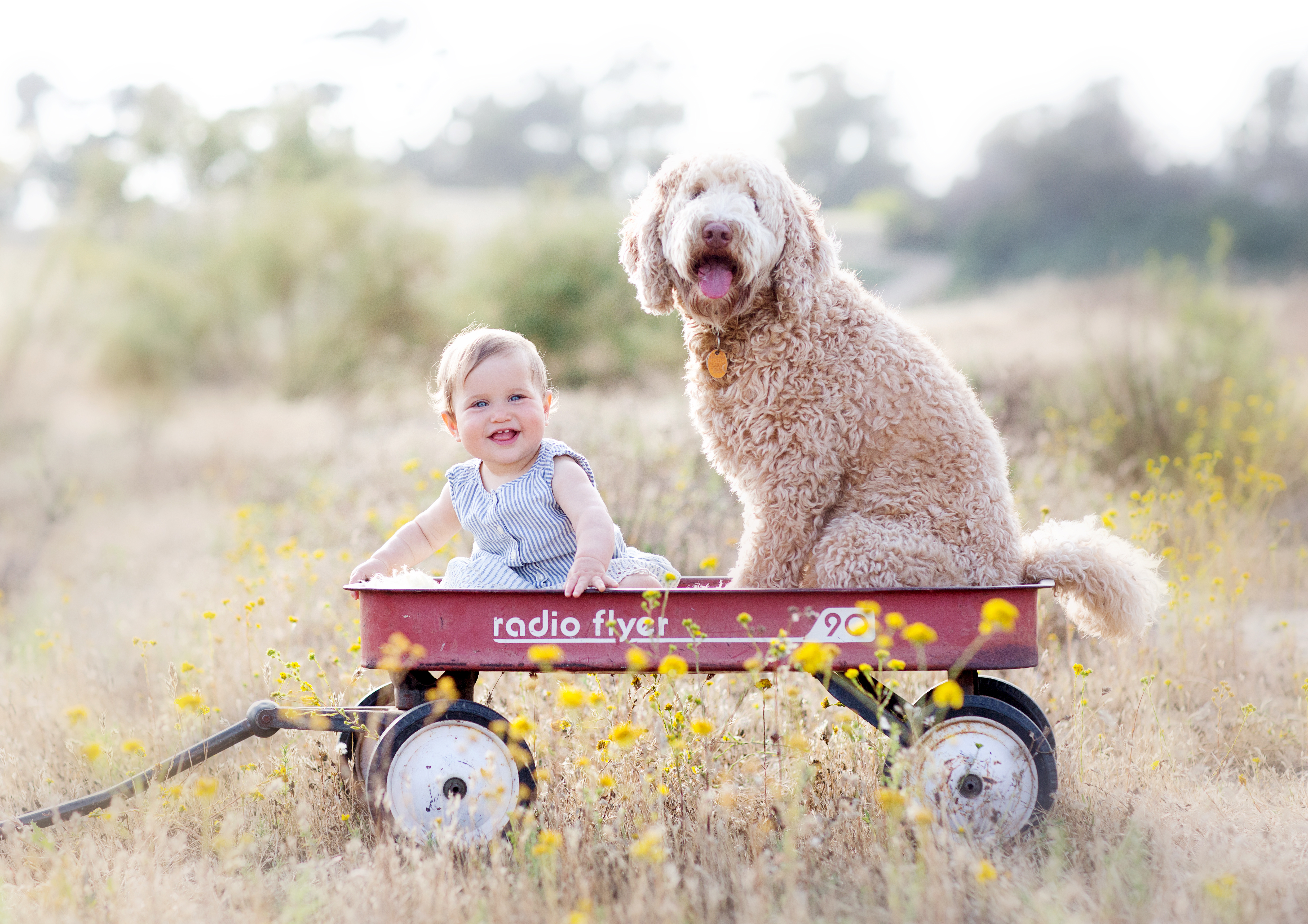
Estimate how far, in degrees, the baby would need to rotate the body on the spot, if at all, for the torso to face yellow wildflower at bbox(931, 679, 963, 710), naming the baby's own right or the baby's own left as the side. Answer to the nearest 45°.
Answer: approximately 45° to the baby's own left

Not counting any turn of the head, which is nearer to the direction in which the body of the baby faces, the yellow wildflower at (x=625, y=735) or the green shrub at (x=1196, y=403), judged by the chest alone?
the yellow wildflower

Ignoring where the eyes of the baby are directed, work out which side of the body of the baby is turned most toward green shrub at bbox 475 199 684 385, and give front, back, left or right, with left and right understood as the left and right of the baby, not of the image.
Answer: back

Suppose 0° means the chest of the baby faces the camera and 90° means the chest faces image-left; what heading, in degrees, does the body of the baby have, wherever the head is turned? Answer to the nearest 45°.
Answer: approximately 0°

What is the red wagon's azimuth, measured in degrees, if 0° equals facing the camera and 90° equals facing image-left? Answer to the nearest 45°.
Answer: approximately 90°
